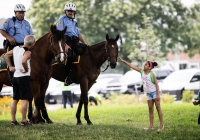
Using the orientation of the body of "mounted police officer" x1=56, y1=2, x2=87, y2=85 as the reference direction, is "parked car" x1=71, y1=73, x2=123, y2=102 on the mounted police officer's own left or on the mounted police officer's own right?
on the mounted police officer's own left

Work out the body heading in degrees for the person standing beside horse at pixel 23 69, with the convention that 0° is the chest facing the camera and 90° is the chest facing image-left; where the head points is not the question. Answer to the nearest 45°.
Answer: approximately 225°

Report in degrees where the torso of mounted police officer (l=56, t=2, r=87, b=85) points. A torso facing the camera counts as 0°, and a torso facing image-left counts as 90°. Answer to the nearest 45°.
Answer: approximately 315°
